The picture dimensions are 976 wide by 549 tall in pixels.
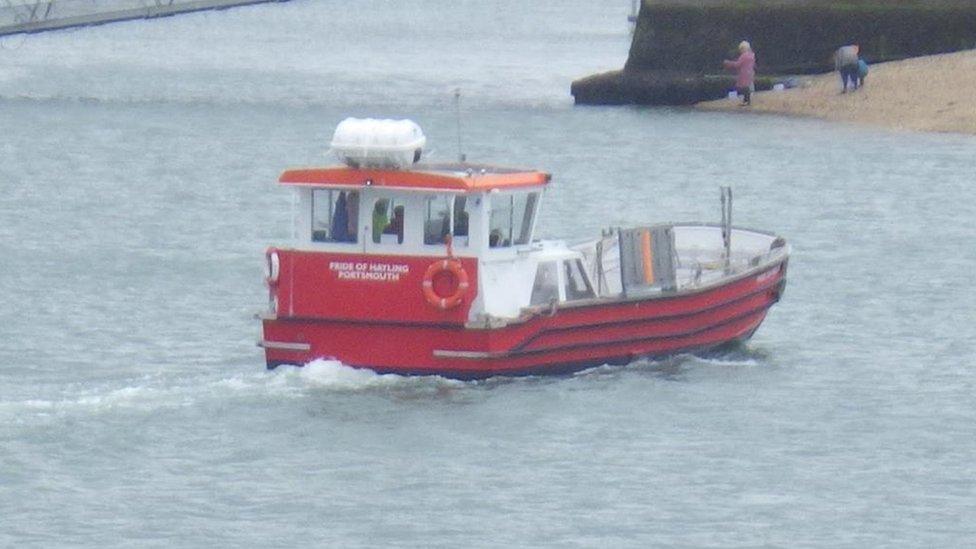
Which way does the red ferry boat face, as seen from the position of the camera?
facing away from the viewer and to the right of the viewer
